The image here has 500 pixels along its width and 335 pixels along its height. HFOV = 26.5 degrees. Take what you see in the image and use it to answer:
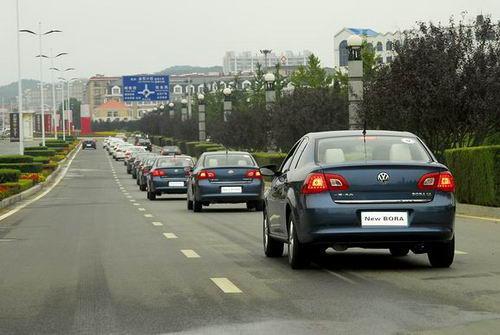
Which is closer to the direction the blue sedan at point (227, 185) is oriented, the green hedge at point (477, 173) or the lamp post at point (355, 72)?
the lamp post

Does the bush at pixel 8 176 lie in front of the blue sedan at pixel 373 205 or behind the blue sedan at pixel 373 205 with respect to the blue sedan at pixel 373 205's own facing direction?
in front

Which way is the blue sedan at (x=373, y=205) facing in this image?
away from the camera

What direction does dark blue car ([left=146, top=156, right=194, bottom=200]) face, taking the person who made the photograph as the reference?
facing away from the viewer

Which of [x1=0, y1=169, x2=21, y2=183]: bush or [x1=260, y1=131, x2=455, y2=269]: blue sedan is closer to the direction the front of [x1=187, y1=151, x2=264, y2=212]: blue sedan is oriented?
the bush

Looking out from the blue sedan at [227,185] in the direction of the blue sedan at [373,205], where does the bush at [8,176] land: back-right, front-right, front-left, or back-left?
back-right

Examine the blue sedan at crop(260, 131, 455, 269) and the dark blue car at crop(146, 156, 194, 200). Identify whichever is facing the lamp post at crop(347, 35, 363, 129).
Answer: the blue sedan

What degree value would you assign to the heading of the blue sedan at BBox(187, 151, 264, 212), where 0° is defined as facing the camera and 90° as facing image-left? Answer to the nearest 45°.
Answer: approximately 180°

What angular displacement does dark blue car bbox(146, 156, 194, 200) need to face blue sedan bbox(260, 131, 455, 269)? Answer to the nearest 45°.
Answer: approximately 180°

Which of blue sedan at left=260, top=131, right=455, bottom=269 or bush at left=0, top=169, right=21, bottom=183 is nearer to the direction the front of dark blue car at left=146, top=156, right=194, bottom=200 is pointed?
the bush

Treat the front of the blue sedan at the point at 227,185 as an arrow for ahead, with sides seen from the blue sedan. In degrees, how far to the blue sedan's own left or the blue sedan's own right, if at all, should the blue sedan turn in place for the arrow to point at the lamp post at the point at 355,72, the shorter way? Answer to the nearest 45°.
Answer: approximately 45° to the blue sedan's own right

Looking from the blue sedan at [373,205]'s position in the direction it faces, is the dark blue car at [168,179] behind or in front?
in front

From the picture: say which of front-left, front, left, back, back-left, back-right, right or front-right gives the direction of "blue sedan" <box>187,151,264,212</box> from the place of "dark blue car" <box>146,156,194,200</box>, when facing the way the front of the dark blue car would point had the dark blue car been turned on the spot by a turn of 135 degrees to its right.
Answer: front-right
